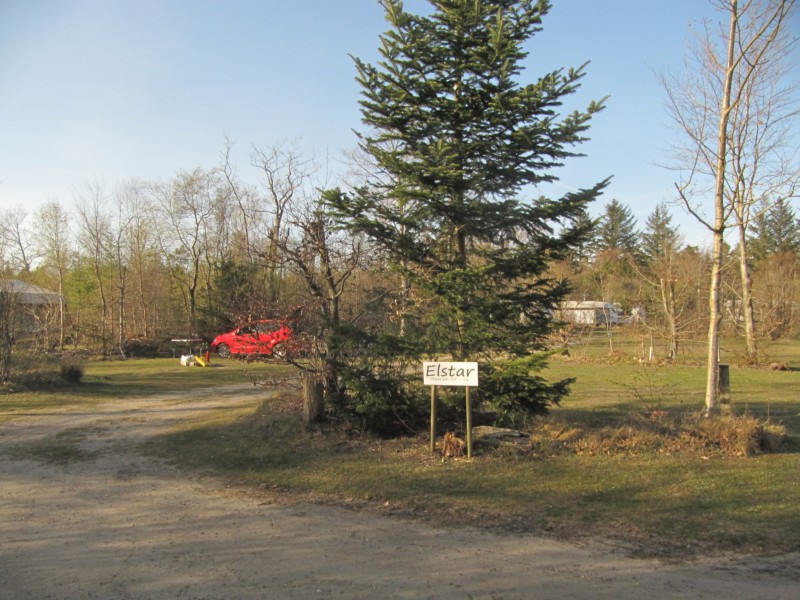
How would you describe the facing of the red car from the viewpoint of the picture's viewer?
facing to the left of the viewer

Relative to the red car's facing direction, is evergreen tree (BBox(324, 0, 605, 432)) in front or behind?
behind

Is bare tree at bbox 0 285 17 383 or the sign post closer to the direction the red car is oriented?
the bare tree
